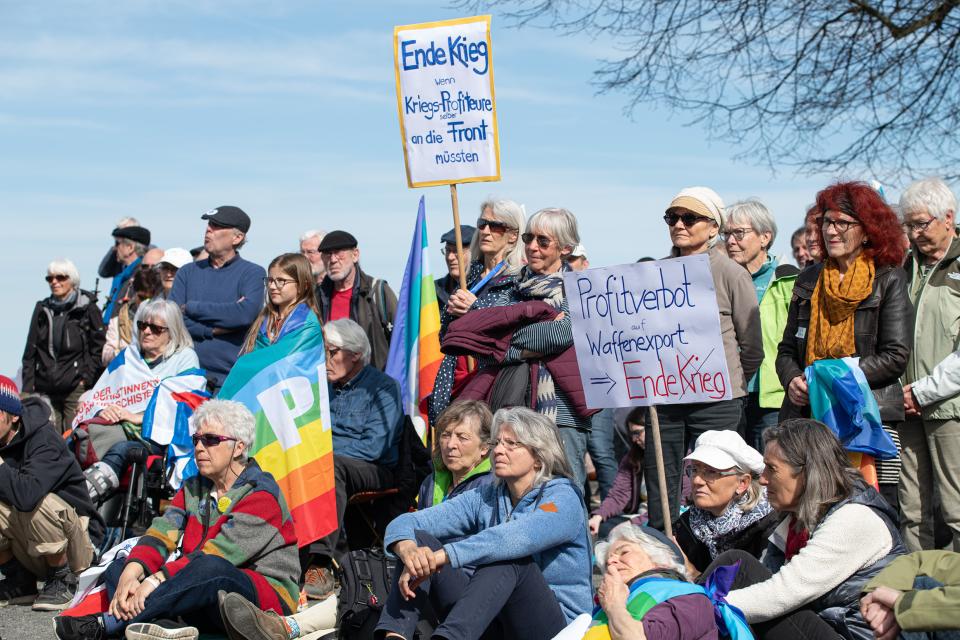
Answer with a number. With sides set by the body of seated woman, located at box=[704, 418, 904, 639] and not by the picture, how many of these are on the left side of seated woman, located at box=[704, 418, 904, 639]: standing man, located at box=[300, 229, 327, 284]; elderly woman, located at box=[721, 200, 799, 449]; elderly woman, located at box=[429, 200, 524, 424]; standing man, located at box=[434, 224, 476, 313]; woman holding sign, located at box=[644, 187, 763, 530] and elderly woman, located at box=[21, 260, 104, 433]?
0

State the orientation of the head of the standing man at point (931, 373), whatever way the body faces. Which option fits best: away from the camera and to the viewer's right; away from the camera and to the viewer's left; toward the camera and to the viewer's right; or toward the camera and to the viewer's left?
toward the camera and to the viewer's left

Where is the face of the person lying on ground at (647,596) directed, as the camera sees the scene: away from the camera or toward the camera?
toward the camera

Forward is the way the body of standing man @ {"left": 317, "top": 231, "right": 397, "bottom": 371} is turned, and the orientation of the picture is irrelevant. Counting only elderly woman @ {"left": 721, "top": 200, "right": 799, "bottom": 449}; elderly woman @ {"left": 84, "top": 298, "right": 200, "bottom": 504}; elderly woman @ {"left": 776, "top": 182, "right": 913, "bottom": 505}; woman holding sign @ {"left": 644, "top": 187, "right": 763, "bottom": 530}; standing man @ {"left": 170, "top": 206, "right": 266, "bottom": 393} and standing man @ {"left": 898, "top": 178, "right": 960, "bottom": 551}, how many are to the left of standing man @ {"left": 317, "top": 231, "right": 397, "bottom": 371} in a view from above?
4

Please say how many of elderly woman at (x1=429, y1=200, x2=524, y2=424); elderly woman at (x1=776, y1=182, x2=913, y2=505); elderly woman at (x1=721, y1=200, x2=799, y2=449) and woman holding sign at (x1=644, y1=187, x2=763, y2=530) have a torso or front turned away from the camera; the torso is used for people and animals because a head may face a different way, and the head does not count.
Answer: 0

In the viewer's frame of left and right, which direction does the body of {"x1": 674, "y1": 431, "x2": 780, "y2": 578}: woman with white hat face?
facing the viewer and to the left of the viewer

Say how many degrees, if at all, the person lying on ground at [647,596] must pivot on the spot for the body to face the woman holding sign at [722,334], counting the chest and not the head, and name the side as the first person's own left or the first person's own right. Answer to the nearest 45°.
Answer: approximately 135° to the first person's own right

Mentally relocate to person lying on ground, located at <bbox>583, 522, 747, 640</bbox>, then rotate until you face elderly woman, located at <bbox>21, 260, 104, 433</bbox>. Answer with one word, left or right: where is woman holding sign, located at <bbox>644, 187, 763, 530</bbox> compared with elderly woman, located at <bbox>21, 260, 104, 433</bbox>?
right

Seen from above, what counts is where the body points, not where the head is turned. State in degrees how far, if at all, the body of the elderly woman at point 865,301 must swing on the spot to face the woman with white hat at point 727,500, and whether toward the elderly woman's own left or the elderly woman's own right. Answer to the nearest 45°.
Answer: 0° — they already face them

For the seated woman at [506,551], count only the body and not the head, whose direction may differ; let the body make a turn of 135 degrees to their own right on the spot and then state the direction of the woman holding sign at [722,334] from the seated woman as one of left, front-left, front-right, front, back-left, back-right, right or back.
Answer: front-right

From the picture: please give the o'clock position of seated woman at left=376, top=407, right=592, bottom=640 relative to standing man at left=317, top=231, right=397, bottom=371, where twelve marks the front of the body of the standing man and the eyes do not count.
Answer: The seated woman is roughly at 10 o'clock from the standing man.

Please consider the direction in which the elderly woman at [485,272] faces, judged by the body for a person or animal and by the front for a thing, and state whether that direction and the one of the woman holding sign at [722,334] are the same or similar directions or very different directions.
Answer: same or similar directions

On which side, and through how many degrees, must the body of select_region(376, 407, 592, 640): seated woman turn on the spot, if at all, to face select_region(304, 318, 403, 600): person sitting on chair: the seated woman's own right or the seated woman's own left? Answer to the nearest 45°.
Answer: approximately 135° to the seated woman's own right

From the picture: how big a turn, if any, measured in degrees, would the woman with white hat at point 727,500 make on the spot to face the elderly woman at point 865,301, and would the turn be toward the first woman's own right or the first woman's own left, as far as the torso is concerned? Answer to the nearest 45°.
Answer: approximately 180°

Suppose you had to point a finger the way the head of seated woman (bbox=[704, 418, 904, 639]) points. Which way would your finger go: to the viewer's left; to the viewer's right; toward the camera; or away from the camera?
to the viewer's left

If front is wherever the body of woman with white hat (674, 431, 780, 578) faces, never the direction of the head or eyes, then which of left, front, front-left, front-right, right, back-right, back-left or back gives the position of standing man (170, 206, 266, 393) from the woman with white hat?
right

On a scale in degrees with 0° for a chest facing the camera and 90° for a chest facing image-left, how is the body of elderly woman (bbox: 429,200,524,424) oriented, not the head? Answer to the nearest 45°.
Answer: approximately 45°

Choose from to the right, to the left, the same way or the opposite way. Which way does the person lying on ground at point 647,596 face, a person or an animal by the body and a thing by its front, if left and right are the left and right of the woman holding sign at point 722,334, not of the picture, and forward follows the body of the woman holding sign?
the same way
